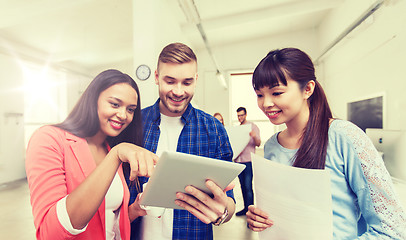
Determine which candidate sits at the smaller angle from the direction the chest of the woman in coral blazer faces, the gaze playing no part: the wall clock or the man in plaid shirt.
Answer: the man in plaid shirt

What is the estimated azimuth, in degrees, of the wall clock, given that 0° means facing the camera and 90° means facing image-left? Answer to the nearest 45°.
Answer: approximately 0°

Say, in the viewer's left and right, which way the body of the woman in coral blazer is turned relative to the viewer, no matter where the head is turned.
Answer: facing the viewer and to the right of the viewer

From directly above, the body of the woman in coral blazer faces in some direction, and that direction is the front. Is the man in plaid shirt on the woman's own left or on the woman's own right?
on the woman's own left

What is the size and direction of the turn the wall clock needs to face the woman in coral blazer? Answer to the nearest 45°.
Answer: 0° — it already faces them

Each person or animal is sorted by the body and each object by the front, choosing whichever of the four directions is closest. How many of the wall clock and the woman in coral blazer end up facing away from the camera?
0

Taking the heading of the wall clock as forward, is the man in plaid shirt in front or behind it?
in front

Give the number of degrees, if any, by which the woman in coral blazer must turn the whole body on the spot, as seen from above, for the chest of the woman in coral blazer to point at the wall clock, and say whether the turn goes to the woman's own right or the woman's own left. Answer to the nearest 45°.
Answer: approximately 135° to the woman's own left
